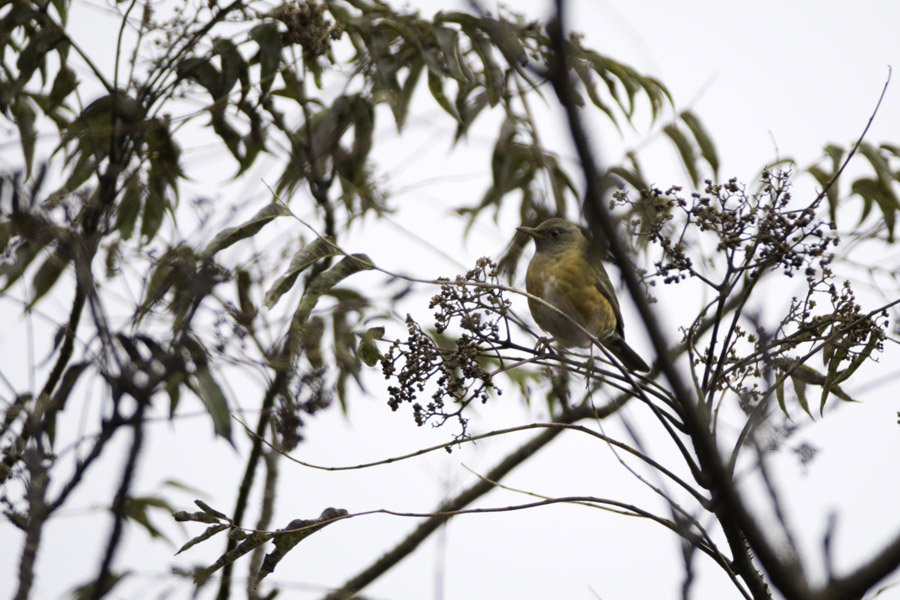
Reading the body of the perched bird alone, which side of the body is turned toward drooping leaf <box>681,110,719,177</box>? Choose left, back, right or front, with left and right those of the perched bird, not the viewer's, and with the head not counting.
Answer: back

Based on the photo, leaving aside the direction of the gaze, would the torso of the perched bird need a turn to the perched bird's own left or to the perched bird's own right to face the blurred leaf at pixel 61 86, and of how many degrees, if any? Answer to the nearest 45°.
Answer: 0° — it already faces it

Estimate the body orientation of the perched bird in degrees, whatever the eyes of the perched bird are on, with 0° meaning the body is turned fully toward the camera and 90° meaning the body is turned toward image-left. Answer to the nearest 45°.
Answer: approximately 45°
